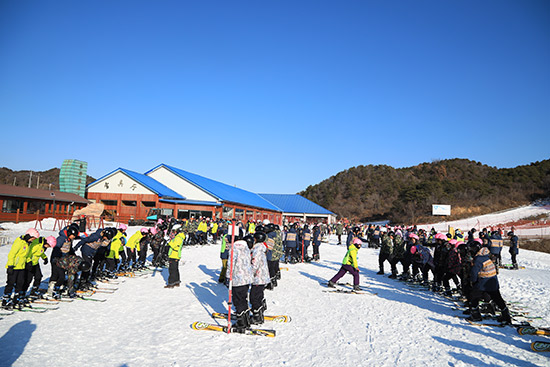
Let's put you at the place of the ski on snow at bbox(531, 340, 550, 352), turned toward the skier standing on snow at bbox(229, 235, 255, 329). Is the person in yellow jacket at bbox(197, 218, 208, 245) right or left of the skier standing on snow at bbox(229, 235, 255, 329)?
right

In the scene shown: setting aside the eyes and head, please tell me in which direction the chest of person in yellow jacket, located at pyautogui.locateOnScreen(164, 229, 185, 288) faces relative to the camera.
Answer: to the viewer's left

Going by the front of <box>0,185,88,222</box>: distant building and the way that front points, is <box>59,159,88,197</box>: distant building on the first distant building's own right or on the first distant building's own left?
on the first distant building's own left

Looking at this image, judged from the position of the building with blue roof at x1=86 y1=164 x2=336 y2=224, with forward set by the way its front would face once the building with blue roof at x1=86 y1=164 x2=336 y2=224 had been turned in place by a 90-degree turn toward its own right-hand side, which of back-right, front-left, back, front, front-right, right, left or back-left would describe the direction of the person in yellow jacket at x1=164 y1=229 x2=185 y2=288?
back-left

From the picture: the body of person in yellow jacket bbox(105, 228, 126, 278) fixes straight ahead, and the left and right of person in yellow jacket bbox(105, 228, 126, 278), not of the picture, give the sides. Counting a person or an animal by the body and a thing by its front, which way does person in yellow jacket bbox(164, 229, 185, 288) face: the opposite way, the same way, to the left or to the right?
the opposite way

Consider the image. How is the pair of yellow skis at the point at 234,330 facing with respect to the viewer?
to the viewer's left

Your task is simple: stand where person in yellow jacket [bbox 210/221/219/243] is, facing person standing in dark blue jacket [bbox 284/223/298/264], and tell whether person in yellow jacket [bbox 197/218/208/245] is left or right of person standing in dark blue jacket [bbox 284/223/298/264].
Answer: right

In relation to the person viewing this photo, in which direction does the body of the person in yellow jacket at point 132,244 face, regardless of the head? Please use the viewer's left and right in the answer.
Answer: facing to the right of the viewer

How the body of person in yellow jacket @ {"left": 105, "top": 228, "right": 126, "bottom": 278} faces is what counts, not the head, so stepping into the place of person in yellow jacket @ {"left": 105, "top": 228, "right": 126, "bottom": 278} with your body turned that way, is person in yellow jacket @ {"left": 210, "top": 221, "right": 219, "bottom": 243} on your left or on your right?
on your left
